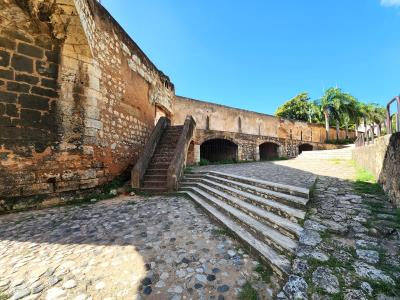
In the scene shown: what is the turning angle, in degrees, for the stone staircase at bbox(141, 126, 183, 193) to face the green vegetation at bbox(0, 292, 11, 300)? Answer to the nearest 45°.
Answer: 0° — it already faces it

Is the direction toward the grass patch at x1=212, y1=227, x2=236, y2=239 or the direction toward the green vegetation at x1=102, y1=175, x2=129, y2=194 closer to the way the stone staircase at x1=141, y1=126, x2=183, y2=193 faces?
the grass patch

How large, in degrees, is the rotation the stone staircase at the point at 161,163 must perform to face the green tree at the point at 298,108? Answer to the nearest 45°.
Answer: approximately 135° to its left

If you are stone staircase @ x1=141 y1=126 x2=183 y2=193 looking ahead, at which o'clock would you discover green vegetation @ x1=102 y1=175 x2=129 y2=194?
The green vegetation is roughly at 2 o'clock from the stone staircase.

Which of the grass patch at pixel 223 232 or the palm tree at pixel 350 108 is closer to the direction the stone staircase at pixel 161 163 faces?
the grass patch

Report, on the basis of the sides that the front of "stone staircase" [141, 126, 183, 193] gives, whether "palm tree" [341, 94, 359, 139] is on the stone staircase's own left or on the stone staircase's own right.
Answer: on the stone staircase's own left

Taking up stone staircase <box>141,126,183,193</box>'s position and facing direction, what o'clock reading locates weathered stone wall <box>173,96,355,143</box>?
The weathered stone wall is roughly at 7 o'clock from the stone staircase.

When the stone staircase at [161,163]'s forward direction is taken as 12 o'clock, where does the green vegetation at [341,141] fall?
The green vegetation is roughly at 8 o'clock from the stone staircase.

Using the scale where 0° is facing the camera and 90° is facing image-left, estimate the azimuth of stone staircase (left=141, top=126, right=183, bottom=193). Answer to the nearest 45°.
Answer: approximately 0°

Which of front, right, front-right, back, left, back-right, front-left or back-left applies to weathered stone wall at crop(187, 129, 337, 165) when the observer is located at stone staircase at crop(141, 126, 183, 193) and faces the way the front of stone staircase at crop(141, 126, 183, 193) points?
back-left

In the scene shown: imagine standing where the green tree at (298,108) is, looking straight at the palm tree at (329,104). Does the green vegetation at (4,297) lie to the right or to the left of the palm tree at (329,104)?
right
